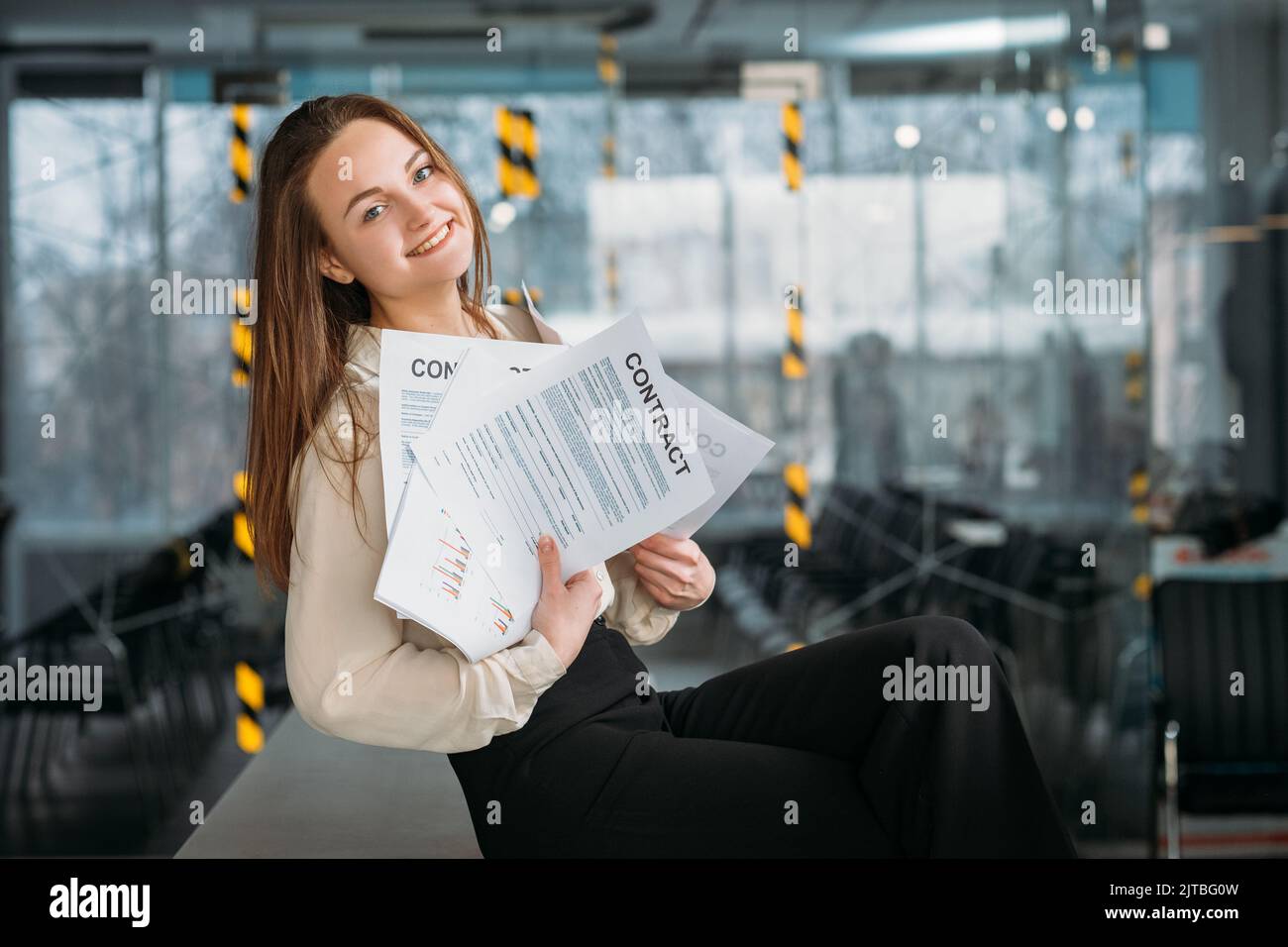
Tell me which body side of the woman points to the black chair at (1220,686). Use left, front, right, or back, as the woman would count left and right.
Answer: left

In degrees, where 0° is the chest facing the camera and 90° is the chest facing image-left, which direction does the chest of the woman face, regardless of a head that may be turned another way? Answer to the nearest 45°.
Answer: approximately 315°

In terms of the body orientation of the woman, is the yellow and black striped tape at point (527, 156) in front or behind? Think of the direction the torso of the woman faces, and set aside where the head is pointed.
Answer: behind

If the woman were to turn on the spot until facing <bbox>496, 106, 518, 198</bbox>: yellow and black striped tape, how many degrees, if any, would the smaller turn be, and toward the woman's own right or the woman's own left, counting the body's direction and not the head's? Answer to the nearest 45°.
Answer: approximately 135° to the woman's own left

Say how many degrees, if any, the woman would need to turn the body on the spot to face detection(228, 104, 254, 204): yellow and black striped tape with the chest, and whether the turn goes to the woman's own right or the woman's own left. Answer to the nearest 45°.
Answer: approximately 135° to the woman's own left
